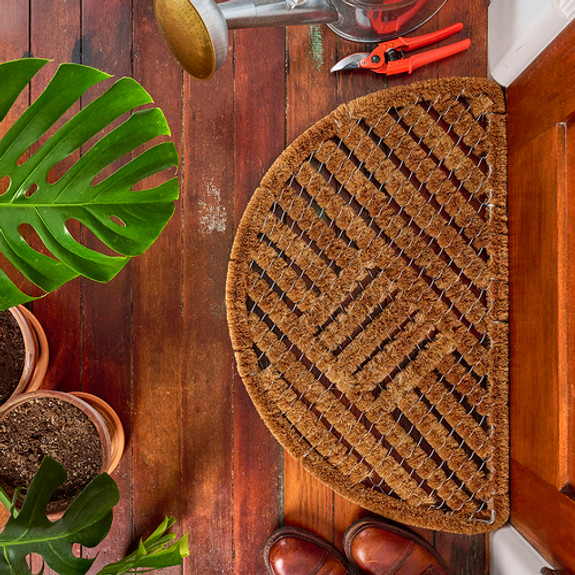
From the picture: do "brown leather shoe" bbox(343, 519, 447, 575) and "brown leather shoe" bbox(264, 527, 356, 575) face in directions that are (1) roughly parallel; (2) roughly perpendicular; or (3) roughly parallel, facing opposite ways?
roughly parallel

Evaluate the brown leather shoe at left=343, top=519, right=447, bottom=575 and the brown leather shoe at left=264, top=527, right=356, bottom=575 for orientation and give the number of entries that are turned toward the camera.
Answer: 0

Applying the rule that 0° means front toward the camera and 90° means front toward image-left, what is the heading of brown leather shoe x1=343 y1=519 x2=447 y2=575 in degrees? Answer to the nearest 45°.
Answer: approximately 135°

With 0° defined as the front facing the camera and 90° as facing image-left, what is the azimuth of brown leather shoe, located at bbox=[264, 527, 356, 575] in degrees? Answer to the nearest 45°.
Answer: approximately 135°
